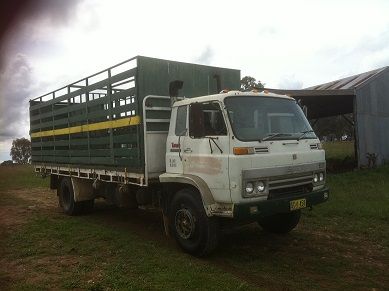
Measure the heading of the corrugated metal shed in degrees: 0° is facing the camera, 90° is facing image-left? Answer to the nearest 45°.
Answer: approximately 45°

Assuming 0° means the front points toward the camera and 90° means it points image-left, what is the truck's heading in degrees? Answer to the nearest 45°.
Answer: approximately 315°

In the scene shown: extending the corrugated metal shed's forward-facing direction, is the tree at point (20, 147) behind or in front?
in front

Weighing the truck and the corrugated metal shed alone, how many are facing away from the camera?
0

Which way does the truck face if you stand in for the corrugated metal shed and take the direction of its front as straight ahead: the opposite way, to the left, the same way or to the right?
to the left

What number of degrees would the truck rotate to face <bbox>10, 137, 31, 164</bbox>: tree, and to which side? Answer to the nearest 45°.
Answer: approximately 180°

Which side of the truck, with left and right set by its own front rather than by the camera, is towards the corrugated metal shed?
left
